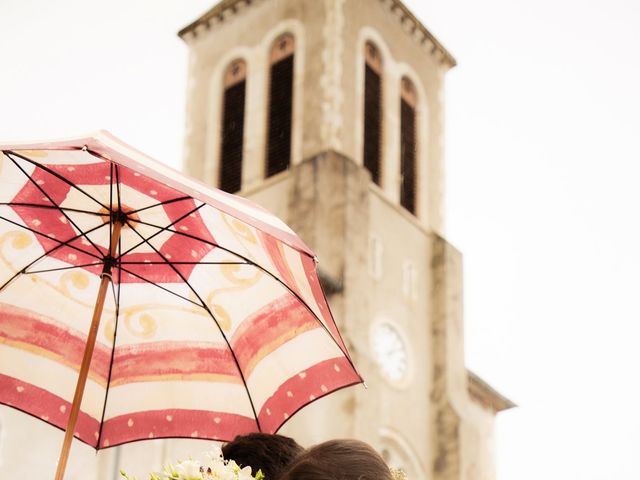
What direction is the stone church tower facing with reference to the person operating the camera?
facing the viewer and to the right of the viewer

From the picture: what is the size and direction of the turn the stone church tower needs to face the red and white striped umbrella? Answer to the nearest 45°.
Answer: approximately 45° to its right
